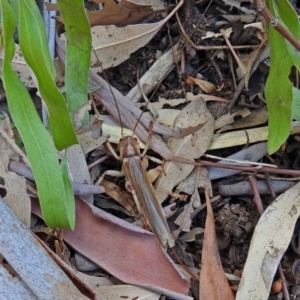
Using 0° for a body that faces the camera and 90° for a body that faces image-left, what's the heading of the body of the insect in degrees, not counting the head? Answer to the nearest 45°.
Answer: approximately 180°
